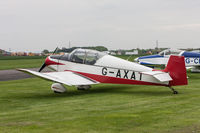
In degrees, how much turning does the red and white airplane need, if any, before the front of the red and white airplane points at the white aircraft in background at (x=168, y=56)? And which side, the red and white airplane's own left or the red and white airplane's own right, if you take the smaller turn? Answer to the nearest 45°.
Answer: approximately 90° to the red and white airplane's own right

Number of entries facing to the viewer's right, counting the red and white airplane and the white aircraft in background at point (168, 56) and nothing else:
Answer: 0

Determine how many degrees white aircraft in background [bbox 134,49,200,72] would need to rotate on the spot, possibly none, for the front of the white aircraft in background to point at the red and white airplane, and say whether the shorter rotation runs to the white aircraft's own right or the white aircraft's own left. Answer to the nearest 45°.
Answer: approximately 90° to the white aircraft's own left

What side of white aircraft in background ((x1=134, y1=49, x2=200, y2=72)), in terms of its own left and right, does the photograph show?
left

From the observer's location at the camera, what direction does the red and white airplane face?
facing away from the viewer and to the left of the viewer
